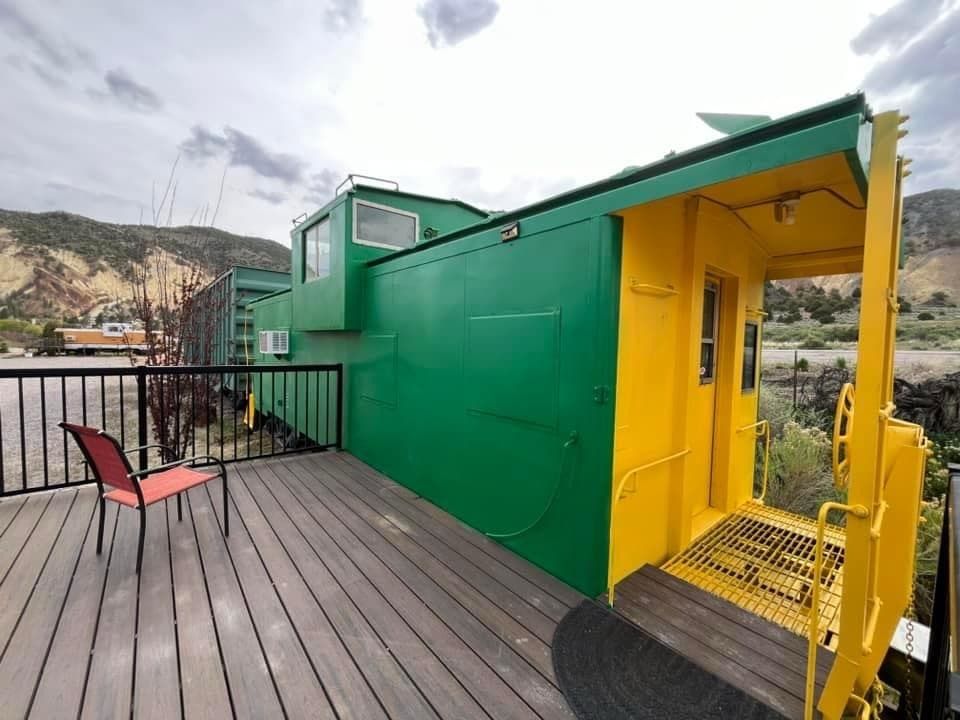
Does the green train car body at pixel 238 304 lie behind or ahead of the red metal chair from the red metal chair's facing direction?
ahead

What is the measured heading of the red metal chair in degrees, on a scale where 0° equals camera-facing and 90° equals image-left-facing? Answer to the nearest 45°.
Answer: approximately 225°

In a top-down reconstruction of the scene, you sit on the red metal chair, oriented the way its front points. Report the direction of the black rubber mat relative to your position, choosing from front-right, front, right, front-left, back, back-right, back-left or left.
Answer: right
